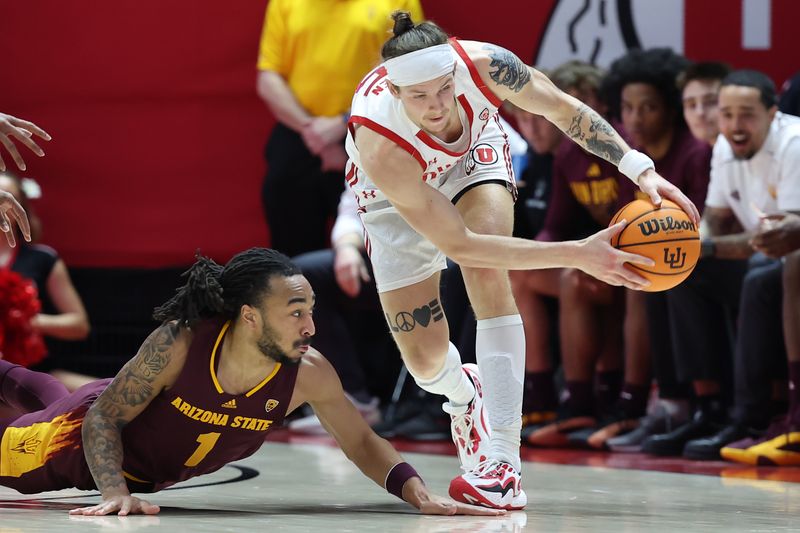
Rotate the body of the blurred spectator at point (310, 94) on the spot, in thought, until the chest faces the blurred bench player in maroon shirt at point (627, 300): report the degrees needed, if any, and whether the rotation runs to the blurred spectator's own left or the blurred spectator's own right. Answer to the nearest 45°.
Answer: approximately 45° to the blurred spectator's own left

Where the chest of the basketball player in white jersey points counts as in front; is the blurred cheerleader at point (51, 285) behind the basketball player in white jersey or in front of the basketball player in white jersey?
behind

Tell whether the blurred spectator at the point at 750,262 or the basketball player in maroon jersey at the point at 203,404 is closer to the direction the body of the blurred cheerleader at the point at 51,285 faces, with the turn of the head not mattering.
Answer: the basketball player in maroon jersey

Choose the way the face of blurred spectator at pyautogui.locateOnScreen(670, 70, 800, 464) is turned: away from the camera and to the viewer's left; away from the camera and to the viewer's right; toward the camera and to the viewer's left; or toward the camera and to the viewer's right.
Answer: toward the camera and to the viewer's left

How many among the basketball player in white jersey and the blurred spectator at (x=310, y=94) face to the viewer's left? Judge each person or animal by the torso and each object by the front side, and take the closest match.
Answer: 0

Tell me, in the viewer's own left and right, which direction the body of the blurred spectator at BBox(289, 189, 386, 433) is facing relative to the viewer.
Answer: facing the viewer and to the left of the viewer
